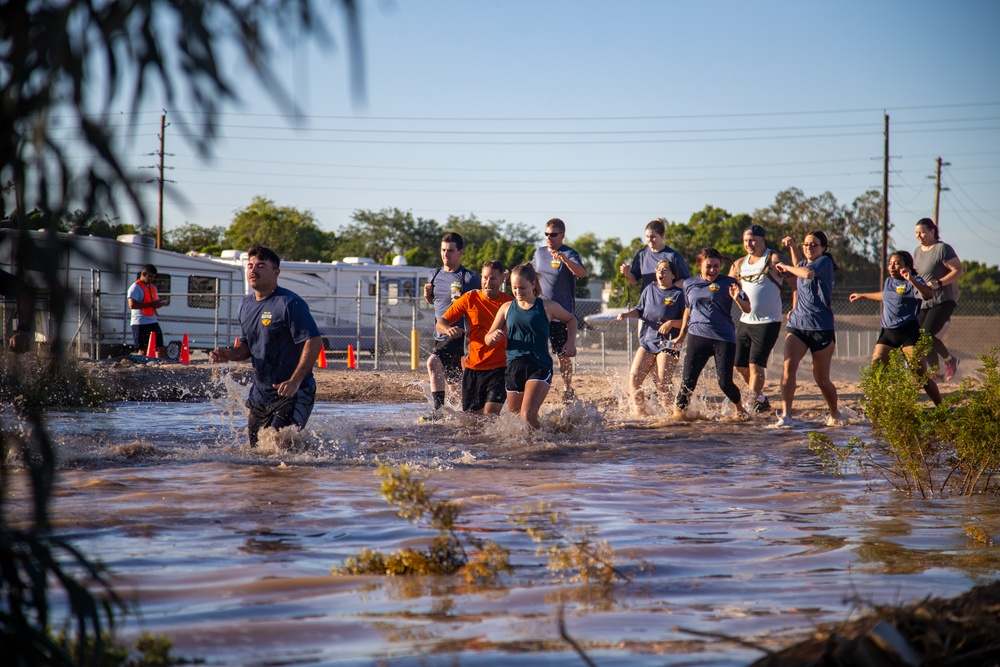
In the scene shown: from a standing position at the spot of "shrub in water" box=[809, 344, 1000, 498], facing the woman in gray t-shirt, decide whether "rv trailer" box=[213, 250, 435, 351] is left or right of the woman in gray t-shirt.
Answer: left

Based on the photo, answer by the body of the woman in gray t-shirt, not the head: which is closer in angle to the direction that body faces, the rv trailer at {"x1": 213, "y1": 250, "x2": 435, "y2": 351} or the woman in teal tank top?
the woman in teal tank top

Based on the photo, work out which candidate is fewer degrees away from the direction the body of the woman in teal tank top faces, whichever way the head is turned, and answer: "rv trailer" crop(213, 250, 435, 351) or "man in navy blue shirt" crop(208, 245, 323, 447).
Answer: the man in navy blue shirt

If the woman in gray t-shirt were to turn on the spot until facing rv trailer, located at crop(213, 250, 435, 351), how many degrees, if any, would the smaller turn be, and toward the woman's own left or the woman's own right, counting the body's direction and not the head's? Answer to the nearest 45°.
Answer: approximately 90° to the woman's own right

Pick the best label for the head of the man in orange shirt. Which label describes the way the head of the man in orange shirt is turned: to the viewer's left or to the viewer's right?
to the viewer's left

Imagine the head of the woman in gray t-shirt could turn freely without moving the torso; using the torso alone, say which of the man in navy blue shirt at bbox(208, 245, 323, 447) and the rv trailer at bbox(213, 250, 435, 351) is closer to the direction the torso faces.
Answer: the man in navy blue shirt

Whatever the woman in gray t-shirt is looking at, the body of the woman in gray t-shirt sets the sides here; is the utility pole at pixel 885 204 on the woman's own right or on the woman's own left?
on the woman's own right
